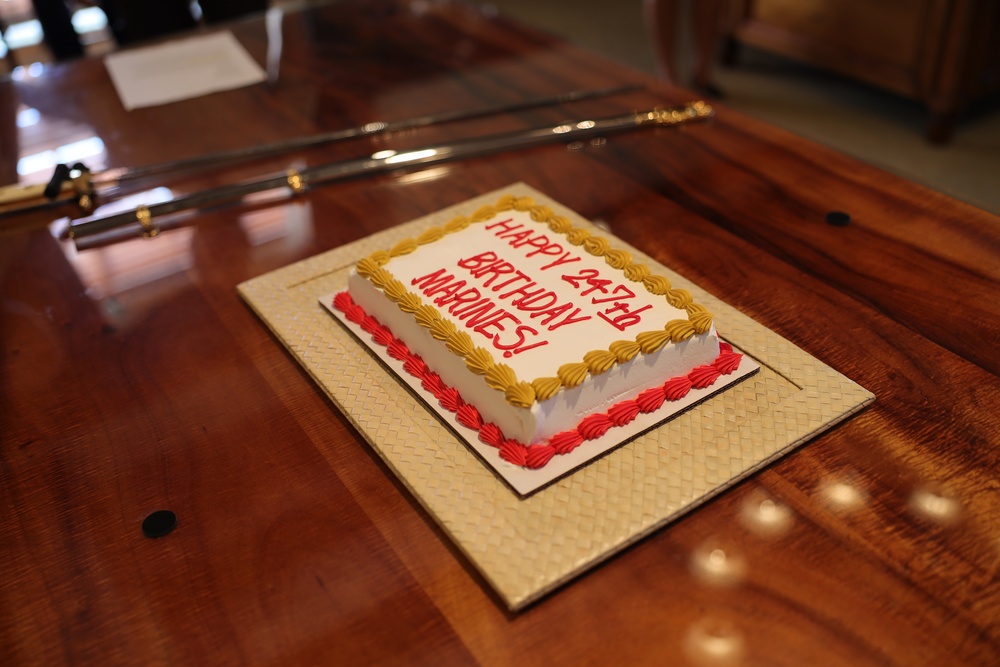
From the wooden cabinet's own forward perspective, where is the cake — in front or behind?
in front

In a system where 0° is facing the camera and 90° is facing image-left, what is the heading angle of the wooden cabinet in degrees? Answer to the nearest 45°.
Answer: approximately 45°

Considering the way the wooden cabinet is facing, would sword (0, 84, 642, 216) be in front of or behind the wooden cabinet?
in front

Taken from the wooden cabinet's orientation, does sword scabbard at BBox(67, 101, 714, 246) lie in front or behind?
in front
